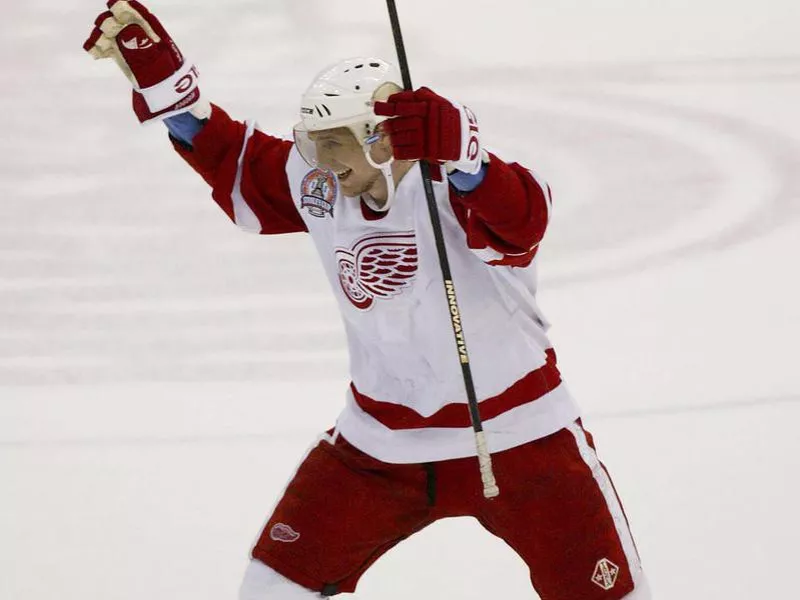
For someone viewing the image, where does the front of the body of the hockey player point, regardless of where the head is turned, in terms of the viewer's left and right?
facing the viewer and to the left of the viewer

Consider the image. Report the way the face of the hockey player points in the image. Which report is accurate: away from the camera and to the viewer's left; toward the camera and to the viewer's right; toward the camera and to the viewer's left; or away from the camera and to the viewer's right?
toward the camera and to the viewer's left
